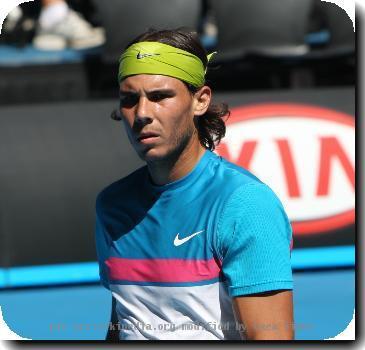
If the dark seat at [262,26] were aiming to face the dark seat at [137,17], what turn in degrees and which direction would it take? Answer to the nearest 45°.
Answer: approximately 90° to its right

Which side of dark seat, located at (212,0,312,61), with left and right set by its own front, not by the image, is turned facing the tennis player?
front

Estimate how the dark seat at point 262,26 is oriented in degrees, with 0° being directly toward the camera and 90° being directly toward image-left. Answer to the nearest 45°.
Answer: approximately 0°

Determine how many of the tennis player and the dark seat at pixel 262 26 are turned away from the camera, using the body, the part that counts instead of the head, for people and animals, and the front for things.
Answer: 0

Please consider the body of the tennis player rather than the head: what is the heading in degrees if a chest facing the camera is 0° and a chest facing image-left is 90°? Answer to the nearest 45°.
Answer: approximately 45°

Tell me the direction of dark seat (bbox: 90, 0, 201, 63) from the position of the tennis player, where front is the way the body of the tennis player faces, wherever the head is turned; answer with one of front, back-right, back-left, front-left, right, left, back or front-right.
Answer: back-right

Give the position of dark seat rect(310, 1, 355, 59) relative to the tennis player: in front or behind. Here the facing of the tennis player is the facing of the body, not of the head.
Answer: behind

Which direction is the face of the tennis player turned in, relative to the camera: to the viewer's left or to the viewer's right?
to the viewer's left
